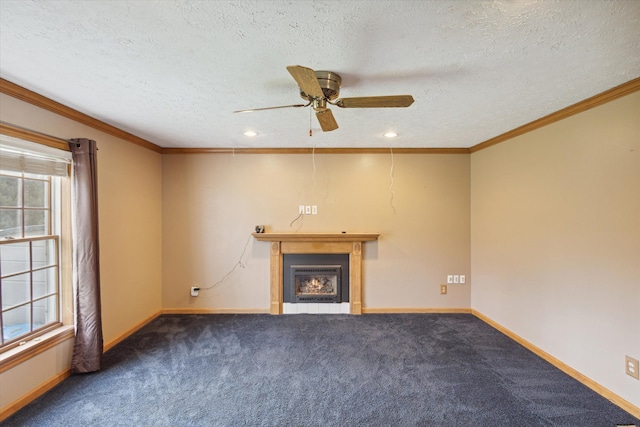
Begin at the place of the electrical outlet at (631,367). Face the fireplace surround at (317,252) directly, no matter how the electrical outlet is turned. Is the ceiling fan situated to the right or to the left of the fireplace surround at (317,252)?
left

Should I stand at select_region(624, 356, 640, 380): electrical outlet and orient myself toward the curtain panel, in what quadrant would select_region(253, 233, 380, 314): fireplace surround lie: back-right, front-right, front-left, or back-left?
front-right

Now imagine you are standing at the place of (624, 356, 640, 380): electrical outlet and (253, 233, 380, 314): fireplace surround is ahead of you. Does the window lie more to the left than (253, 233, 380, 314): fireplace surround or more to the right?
left

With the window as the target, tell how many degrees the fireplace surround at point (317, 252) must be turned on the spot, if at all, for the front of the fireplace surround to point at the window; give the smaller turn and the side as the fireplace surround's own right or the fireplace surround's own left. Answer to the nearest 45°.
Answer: approximately 45° to the fireplace surround's own right

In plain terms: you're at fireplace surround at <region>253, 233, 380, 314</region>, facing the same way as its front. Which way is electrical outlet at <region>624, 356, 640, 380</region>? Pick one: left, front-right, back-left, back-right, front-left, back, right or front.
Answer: front-left

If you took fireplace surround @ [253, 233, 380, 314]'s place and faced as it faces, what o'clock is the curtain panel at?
The curtain panel is roughly at 2 o'clock from the fireplace surround.

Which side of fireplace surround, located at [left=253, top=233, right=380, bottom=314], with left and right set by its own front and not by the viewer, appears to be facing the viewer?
front

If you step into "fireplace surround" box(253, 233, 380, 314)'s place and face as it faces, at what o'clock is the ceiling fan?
The ceiling fan is roughly at 12 o'clock from the fireplace surround.
